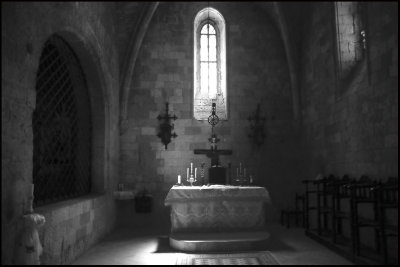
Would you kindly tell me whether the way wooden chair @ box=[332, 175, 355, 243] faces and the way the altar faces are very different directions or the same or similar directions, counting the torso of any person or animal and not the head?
very different directions

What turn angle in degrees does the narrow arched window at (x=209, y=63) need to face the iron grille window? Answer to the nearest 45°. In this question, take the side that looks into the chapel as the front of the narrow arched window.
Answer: approximately 45° to its right

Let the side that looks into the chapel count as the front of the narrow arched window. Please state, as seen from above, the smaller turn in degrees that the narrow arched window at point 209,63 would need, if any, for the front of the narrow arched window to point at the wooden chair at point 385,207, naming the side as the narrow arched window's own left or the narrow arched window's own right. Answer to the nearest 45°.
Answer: approximately 45° to the narrow arched window's own left

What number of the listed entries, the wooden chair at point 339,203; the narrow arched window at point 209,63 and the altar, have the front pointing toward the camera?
2

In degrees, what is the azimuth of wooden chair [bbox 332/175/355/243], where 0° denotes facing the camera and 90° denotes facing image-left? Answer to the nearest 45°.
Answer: approximately 135°

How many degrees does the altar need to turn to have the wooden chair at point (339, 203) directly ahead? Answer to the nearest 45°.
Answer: approximately 90° to its left

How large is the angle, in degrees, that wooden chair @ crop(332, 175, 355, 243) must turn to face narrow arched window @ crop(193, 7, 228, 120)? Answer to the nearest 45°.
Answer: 0° — it already faces it

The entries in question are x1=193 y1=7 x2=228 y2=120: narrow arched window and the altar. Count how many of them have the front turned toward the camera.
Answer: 2

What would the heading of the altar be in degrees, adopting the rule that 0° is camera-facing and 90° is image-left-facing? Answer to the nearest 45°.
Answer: approximately 0°
